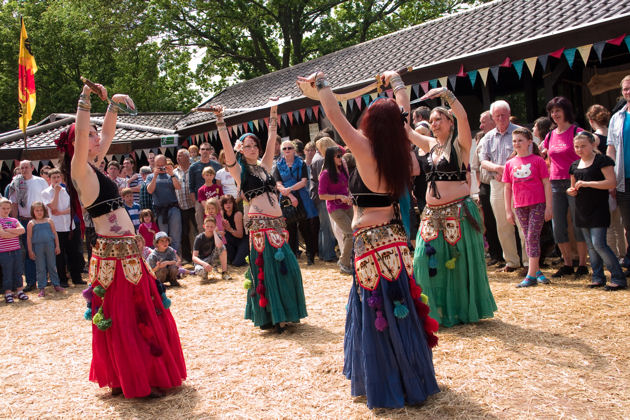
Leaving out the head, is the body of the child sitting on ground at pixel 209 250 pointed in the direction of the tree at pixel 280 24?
no

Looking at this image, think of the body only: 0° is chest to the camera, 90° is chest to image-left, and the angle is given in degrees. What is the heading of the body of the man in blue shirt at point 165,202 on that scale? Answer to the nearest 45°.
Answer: approximately 0°

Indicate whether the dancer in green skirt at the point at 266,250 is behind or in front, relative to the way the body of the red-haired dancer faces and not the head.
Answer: in front

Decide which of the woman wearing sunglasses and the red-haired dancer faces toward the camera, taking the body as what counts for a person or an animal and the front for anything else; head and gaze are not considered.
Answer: the woman wearing sunglasses

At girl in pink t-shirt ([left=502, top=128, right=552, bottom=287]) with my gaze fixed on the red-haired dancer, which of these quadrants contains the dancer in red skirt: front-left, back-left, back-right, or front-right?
front-right

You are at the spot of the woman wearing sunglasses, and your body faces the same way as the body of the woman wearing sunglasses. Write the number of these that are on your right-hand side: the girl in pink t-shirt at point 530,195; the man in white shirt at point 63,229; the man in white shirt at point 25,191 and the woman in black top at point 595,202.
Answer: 2

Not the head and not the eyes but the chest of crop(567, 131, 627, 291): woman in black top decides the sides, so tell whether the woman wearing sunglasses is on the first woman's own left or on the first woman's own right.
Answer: on the first woman's own right

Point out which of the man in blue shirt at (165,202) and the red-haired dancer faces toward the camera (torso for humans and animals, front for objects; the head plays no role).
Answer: the man in blue shirt

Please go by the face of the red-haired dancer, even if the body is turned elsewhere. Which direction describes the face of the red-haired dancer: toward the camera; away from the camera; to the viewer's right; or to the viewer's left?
away from the camera

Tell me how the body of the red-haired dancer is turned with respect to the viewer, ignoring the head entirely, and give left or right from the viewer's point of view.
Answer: facing away from the viewer and to the left of the viewer

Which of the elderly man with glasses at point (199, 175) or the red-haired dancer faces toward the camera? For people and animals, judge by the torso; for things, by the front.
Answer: the elderly man with glasses

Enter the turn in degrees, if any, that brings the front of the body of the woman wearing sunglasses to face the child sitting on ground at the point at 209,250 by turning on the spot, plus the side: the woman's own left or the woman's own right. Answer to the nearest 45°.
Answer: approximately 90° to the woman's own right

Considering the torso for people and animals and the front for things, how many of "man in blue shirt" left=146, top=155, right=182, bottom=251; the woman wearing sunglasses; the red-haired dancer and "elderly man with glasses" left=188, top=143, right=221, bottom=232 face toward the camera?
3

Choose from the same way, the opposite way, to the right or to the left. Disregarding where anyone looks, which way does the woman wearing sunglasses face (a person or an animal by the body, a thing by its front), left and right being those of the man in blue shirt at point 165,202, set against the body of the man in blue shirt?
the same way

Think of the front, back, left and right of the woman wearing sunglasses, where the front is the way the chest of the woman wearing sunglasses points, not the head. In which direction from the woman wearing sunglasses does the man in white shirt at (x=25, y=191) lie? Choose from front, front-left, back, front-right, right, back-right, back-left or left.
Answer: right

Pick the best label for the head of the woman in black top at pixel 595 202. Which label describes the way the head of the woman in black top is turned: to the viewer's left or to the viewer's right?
to the viewer's left

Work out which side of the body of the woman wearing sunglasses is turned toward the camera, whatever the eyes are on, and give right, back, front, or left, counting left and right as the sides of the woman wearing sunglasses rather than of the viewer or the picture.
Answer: front

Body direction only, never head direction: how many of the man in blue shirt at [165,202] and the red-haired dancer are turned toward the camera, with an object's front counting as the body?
1

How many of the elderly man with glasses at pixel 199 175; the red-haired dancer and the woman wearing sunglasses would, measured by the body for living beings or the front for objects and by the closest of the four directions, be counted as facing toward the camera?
2

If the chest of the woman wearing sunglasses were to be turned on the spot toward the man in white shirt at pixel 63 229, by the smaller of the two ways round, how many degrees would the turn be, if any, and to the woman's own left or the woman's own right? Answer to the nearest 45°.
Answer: approximately 90° to the woman's own right
